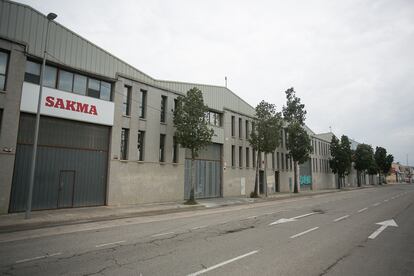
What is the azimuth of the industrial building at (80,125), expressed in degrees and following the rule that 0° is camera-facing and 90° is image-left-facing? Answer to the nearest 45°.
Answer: approximately 315°
